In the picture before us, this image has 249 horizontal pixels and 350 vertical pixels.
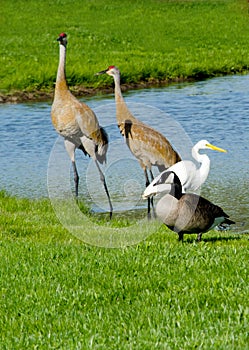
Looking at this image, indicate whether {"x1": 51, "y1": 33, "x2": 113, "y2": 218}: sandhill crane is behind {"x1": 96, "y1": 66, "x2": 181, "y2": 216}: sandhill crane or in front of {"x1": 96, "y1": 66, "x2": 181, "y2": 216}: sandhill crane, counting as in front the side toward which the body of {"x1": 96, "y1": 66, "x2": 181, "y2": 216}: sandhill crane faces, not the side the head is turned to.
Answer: in front

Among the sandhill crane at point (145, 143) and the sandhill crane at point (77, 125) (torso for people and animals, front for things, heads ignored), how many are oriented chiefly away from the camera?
0

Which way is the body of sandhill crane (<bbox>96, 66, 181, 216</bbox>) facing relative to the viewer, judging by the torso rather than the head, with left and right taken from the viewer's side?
facing to the left of the viewer

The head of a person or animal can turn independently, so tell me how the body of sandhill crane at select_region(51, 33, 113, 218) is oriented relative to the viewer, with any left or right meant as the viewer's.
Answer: facing the viewer and to the left of the viewer
